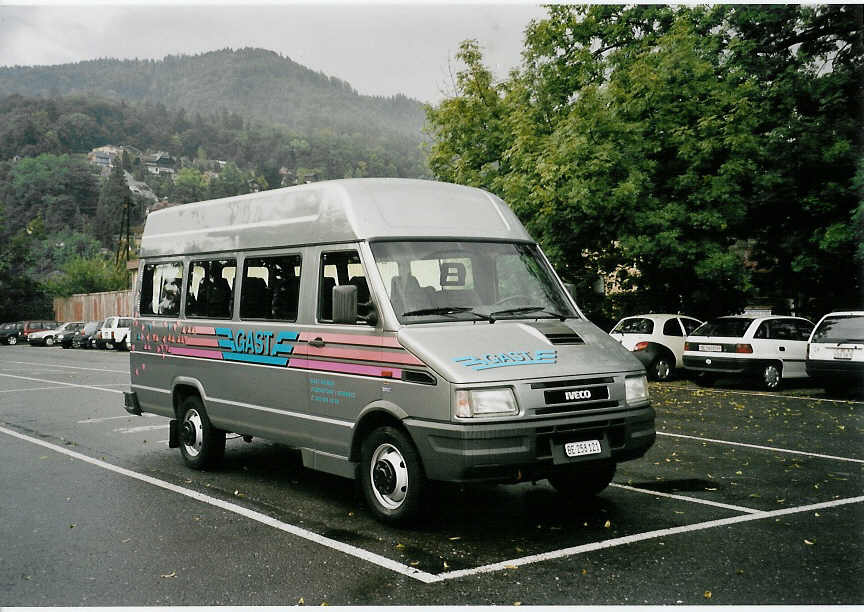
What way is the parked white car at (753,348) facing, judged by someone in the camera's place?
facing away from the viewer and to the right of the viewer

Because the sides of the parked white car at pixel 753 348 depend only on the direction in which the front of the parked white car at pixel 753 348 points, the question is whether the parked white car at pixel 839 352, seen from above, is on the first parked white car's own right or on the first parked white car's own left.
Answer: on the first parked white car's own right

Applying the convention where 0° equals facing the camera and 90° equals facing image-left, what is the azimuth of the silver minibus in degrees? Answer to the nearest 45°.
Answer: approximately 315°

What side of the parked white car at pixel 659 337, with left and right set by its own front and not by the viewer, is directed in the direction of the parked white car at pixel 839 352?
right

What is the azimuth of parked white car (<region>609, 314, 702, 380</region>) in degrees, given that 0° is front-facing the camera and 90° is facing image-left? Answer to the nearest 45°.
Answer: approximately 225°

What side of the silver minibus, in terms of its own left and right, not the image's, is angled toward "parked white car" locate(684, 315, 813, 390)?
left
